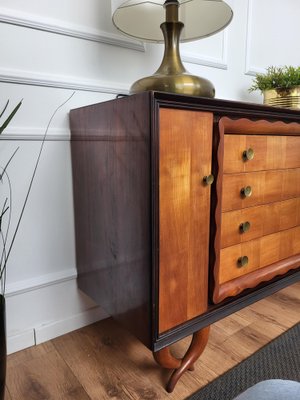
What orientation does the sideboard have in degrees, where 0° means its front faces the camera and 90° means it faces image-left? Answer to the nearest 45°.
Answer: approximately 315°
